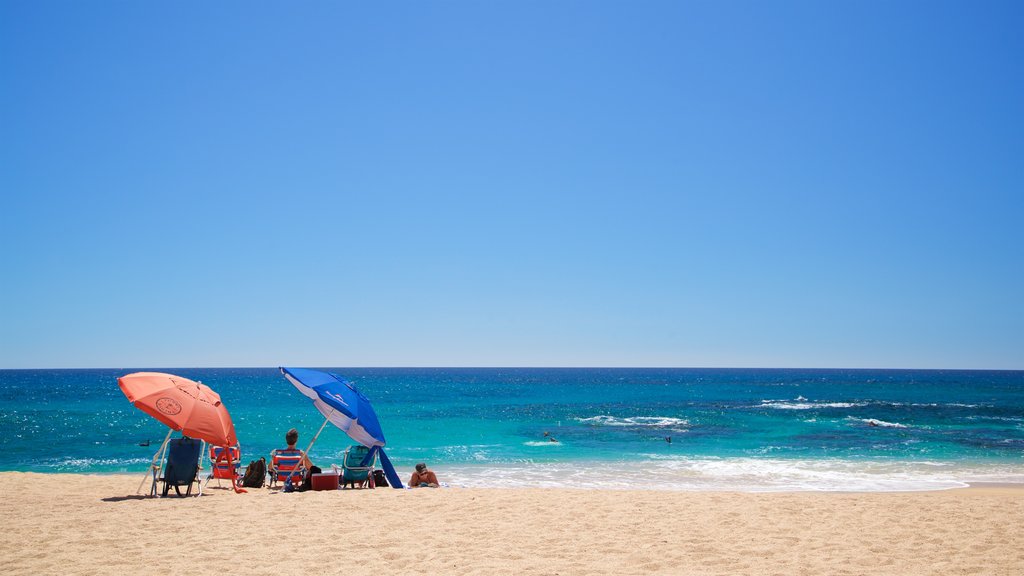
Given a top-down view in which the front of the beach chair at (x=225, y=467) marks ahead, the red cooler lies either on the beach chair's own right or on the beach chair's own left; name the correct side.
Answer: on the beach chair's own right

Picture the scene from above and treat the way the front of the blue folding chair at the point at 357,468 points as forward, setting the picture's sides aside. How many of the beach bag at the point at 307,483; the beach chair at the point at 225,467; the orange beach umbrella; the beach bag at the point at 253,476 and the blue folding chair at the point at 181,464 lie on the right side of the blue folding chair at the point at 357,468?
0

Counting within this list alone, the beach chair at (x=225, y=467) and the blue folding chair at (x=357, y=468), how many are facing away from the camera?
2

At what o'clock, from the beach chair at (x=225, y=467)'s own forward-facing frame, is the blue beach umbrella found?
The blue beach umbrella is roughly at 4 o'clock from the beach chair.

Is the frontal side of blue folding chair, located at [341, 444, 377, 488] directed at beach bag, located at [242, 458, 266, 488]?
no

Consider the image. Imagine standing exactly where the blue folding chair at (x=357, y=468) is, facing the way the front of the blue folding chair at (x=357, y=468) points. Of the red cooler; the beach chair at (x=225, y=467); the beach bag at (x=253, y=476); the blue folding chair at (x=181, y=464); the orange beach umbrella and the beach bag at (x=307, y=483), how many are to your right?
0

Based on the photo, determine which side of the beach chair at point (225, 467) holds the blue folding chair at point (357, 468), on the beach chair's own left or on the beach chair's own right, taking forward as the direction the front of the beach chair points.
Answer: on the beach chair's own right

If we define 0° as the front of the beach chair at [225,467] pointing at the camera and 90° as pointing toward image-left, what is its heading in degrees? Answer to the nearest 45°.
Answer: approximately 180°

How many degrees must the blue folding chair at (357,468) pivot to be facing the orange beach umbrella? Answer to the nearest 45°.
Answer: approximately 135° to its left

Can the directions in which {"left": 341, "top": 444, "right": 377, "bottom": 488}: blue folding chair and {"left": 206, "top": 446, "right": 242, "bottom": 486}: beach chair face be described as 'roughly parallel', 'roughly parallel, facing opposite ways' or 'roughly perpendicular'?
roughly parallel

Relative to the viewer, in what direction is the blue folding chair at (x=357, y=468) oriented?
away from the camera

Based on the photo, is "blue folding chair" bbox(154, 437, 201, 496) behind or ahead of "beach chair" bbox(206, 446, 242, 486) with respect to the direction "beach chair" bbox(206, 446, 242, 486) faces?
behind
